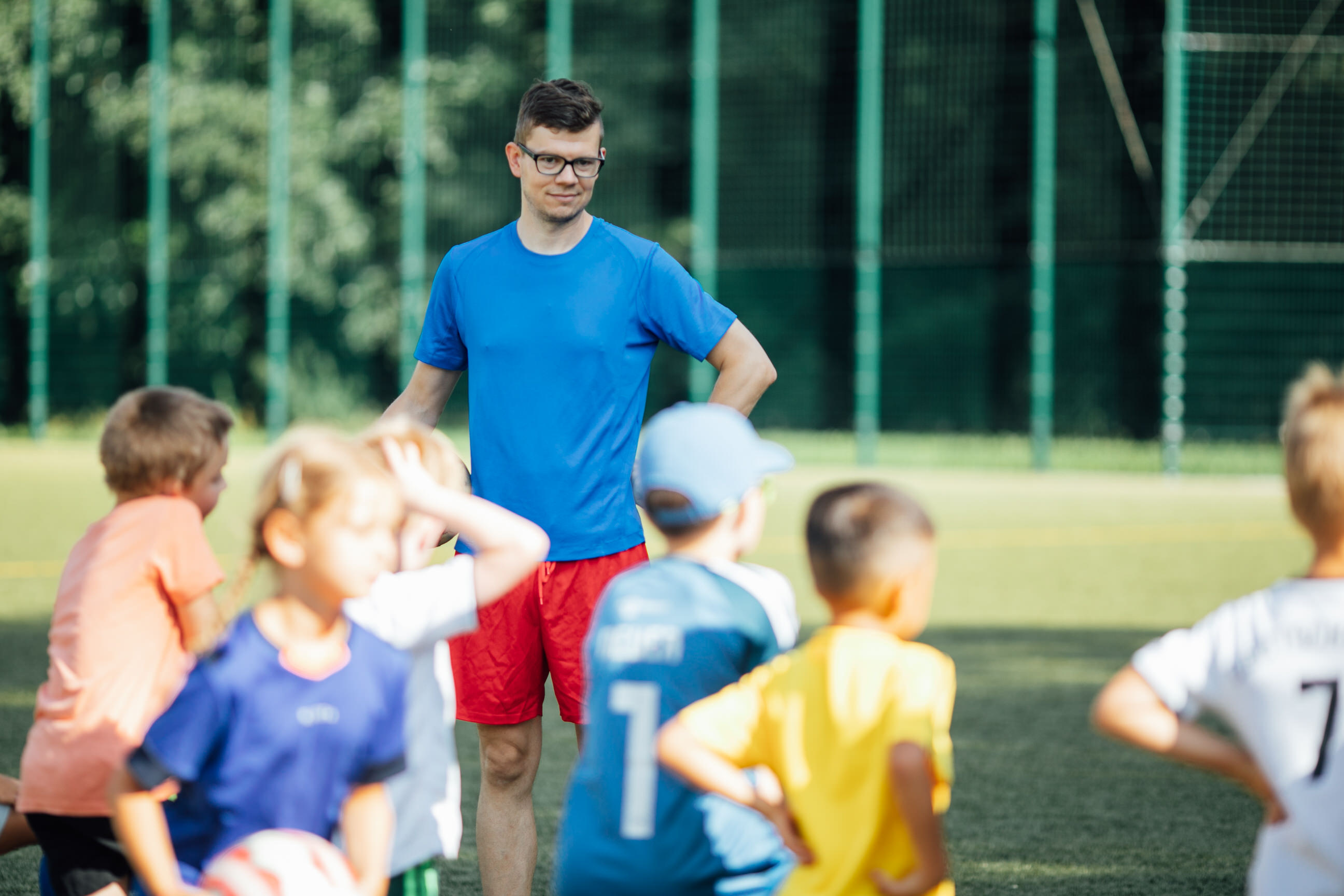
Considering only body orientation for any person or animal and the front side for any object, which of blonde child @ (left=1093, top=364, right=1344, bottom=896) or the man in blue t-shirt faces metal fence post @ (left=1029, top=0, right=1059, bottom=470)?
the blonde child

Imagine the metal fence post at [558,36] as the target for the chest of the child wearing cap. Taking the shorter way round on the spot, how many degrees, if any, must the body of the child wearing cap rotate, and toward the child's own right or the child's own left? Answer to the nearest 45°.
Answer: approximately 45° to the child's own left

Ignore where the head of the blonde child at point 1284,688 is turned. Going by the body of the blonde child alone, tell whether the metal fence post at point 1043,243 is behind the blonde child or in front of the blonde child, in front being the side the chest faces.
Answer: in front

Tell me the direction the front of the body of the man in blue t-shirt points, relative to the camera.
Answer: toward the camera

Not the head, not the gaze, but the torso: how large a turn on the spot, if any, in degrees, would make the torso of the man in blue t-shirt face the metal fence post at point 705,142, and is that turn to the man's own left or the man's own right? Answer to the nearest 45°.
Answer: approximately 180°

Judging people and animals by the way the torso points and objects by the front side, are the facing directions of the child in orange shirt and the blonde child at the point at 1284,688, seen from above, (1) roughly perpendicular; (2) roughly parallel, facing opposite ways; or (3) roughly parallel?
roughly parallel

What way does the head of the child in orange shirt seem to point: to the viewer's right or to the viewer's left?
to the viewer's right

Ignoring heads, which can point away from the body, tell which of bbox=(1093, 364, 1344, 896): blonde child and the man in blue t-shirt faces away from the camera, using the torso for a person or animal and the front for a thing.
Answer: the blonde child

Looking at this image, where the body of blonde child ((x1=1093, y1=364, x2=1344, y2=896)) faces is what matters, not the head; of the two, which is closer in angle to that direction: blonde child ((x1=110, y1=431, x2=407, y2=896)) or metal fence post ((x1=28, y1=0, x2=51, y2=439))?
the metal fence post

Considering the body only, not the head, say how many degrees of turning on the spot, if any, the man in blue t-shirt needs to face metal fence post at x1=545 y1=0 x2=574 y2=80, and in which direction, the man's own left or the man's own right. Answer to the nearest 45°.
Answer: approximately 180°

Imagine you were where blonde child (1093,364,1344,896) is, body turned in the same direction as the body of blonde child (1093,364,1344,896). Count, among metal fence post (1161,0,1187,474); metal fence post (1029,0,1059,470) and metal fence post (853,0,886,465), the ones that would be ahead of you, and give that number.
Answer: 3

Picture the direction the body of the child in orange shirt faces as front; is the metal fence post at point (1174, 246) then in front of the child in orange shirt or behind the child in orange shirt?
in front

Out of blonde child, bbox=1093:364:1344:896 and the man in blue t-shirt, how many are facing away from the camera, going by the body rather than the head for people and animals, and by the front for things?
1

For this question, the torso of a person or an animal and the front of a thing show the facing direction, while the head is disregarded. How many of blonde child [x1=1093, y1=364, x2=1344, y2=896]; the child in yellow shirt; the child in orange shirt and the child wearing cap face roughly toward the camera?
0

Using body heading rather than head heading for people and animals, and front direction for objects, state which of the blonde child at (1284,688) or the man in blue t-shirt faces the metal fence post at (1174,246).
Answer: the blonde child

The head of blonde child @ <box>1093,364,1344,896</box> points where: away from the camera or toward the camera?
away from the camera

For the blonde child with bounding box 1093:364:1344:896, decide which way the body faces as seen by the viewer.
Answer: away from the camera

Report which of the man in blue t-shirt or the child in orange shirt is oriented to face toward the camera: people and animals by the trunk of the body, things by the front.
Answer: the man in blue t-shirt
